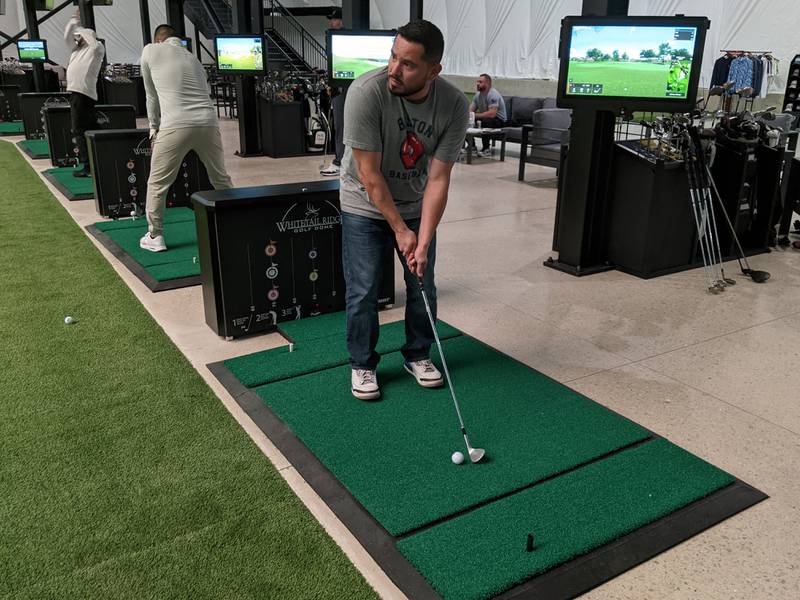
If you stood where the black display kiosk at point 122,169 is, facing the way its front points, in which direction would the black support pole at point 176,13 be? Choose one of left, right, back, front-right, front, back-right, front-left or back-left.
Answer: back

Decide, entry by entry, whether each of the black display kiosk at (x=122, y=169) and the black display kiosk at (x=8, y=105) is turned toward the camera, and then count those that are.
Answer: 2

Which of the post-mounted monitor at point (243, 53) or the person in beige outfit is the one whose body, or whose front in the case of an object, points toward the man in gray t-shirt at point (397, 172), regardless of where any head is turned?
the post-mounted monitor

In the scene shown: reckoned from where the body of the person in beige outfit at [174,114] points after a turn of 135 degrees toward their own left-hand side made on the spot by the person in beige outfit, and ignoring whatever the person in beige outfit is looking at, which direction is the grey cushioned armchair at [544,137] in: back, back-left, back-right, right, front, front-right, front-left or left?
back-left

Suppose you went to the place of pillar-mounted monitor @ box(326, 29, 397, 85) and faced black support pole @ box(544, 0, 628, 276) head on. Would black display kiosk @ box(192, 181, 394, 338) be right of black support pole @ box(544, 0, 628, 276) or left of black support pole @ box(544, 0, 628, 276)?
right

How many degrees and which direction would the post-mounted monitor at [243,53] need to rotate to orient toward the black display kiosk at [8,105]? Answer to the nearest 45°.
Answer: approximately 135° to its right

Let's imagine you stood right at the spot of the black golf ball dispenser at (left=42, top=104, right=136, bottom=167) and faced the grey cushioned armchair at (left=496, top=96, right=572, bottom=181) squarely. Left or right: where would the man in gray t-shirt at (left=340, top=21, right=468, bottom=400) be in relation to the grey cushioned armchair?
right

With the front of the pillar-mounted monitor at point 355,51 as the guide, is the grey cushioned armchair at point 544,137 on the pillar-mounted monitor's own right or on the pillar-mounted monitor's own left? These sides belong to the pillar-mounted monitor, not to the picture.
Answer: on the pillar-mounted monitor's own left

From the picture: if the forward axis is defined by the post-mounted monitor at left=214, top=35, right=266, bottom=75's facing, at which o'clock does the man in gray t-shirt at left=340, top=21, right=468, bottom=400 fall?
The man in gray t-shirt is roughly at 12 o'clock from the post-mounted monitor.
